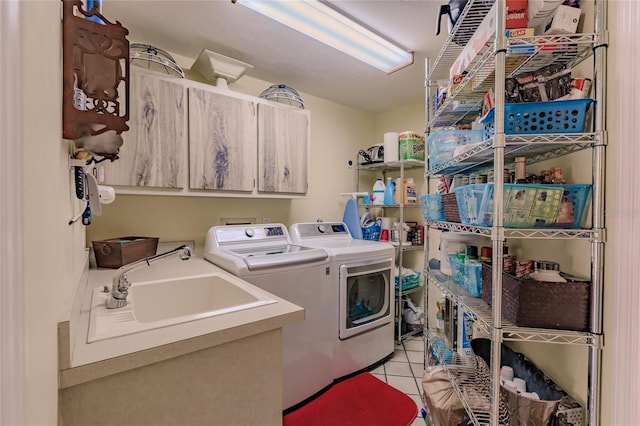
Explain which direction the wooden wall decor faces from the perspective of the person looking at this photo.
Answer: facing the viewer and to the right of the viewer

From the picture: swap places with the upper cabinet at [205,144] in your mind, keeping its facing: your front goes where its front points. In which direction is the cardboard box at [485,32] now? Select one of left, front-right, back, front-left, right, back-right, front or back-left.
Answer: front

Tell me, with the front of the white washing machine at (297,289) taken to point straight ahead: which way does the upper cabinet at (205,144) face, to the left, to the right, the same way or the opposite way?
the same way

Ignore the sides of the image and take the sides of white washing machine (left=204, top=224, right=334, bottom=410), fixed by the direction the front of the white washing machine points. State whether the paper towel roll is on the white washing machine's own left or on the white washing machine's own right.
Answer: on the white washing machine's own left

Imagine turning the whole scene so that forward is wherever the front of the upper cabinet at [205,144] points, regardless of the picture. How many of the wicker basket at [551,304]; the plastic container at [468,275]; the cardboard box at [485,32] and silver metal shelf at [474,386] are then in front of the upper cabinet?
4

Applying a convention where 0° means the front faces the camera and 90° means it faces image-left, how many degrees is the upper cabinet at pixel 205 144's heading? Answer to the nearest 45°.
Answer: approximately 315°

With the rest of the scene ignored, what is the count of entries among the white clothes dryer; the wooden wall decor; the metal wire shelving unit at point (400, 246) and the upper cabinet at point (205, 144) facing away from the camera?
0
